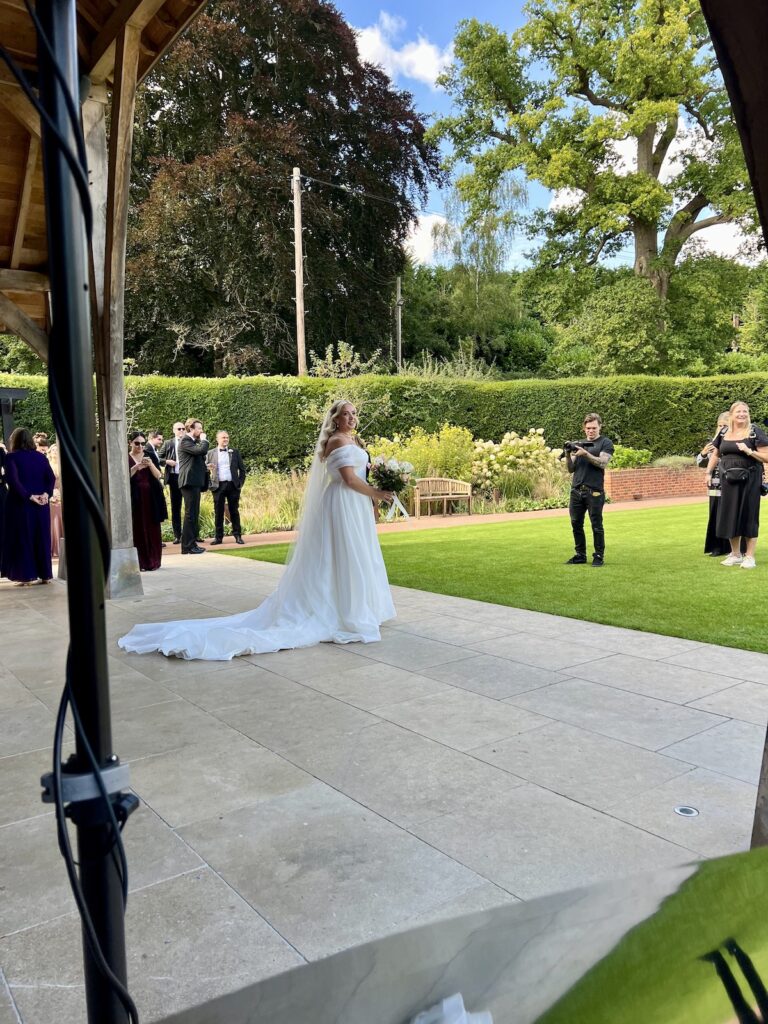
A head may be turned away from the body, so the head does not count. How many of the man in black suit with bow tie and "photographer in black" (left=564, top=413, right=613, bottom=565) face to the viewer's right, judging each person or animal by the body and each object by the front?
0

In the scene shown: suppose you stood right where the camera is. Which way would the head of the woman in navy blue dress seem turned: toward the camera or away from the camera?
away from the camera

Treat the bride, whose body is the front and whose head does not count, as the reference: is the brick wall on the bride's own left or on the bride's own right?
on the bride's own left

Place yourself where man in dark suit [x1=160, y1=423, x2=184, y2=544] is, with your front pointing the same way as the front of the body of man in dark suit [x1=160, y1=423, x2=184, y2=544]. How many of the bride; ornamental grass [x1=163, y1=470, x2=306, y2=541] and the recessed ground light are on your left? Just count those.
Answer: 1

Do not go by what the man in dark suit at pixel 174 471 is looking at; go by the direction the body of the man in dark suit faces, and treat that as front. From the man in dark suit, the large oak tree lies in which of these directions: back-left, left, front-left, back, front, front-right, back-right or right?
left

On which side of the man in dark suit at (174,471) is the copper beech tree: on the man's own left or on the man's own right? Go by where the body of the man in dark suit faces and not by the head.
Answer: on the man's own left

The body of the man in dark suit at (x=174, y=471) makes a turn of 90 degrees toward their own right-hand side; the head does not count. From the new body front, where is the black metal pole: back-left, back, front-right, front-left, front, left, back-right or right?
front-left

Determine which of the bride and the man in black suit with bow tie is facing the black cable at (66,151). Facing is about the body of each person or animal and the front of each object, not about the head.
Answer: the man in black suit with bow tie

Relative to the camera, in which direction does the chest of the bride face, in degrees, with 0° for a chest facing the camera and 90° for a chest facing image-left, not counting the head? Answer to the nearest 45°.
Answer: approximately 270°

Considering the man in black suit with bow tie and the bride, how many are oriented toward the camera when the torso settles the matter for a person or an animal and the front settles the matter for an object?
1

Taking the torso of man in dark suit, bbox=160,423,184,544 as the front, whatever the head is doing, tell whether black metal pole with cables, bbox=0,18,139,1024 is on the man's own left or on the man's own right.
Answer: on the man's own right

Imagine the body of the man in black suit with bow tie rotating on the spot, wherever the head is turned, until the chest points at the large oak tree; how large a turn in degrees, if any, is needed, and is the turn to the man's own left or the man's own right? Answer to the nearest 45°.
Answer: approximately 135° to the man's own left

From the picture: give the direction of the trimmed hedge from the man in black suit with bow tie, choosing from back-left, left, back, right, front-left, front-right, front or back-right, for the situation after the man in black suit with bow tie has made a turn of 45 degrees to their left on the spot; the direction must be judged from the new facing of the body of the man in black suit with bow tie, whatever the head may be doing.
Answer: left
